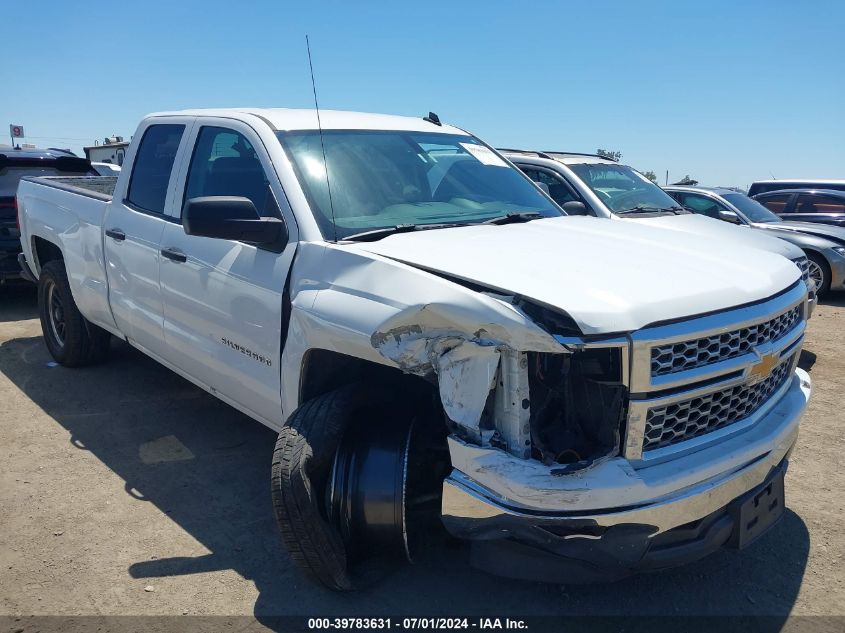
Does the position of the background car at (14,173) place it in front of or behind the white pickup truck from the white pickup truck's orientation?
behind

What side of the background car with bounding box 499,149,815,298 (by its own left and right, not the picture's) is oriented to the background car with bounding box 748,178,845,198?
left

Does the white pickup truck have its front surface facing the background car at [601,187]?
no

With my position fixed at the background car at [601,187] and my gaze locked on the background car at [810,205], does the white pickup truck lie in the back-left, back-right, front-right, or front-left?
back-right

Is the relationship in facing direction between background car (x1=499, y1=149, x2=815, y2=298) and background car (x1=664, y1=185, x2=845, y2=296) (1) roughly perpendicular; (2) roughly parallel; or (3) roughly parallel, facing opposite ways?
roughly parallel

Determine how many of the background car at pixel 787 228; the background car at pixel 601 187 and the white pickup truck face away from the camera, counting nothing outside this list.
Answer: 0

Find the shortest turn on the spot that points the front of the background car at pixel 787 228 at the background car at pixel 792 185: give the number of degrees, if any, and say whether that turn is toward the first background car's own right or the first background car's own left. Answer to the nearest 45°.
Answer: approximately 135° to the first background car's own left

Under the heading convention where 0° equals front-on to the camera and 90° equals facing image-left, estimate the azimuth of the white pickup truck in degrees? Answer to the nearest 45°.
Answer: approximately 315°

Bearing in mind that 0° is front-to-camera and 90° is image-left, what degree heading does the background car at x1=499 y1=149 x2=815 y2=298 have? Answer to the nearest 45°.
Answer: approximately 315°

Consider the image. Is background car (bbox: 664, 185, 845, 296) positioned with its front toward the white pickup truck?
no

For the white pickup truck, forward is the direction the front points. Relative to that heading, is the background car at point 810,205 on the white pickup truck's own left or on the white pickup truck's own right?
on the white pickup truck's own left

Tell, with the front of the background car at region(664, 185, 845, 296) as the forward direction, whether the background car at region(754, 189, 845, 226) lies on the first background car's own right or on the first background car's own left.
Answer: on the first background car's own left

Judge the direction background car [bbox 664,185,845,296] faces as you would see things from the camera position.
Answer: facing the viewer and to the right of the viewer

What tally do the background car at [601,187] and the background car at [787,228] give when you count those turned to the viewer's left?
0

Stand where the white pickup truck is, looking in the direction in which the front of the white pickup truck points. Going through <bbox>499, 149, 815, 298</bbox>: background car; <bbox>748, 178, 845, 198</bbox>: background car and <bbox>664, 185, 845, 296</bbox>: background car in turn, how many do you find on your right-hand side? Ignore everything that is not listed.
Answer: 0

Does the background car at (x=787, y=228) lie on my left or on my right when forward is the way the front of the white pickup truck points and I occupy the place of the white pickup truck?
on my left

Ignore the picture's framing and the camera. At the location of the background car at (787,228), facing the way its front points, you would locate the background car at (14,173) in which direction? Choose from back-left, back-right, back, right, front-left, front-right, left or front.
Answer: right

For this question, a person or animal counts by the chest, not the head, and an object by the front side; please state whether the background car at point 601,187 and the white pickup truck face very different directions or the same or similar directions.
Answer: same or similar directions
